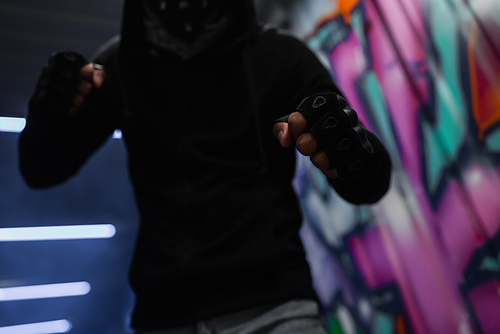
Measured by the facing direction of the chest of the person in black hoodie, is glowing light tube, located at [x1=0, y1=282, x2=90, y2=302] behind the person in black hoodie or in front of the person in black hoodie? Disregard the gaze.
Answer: behind

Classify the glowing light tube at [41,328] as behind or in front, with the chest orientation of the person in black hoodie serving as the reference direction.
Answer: behind

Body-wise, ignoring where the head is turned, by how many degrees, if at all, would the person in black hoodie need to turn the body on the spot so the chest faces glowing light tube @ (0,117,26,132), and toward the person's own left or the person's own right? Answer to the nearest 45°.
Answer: approximately 135° to the person's own right

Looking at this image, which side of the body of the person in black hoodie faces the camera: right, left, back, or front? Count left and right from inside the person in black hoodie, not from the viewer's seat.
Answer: front
